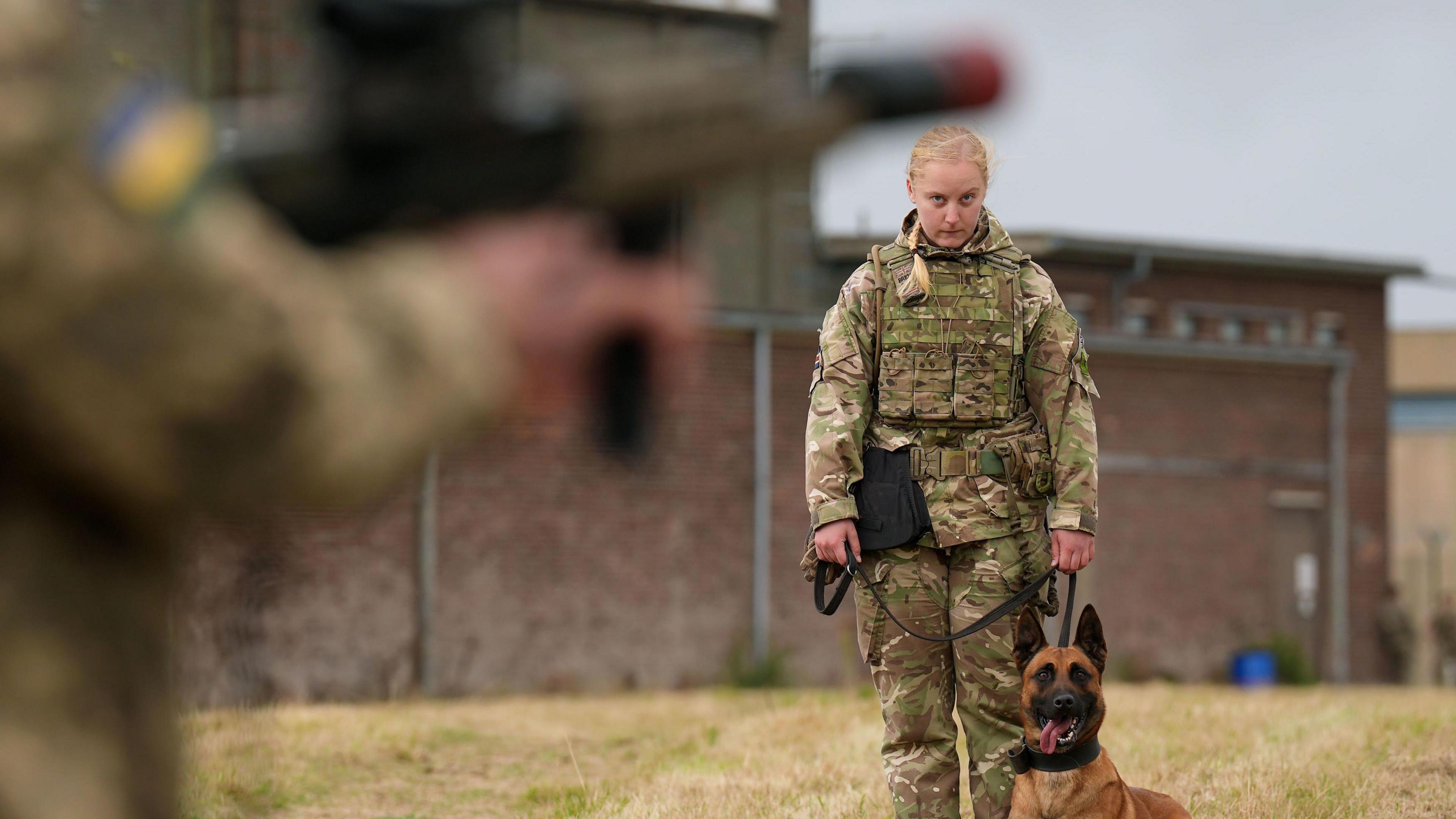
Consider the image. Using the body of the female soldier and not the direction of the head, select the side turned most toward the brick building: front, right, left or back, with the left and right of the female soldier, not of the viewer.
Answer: back

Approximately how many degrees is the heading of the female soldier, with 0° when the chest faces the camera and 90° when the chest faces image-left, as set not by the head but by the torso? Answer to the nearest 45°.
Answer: approximately 0°

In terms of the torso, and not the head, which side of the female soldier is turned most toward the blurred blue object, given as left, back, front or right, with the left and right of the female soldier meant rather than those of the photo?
back
